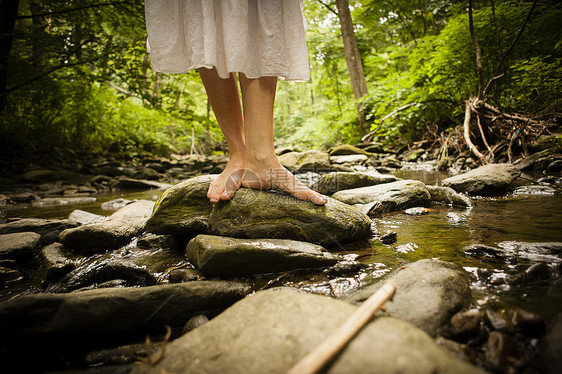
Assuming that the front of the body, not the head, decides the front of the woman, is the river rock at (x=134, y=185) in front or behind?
behind

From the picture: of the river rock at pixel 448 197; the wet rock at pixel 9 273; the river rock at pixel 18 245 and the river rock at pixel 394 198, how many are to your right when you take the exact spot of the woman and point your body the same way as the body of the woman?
2

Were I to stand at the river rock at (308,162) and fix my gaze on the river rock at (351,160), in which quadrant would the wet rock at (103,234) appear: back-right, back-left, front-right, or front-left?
back-right

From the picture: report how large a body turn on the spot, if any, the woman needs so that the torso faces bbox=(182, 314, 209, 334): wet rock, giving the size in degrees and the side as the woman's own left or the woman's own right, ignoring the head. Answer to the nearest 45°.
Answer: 0° — they already face it

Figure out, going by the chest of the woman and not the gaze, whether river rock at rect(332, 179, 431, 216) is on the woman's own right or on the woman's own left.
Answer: on the woman's own left

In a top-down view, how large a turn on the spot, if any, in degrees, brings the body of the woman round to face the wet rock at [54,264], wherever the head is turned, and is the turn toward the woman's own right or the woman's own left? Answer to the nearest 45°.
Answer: approximately 90° to the woman's own right

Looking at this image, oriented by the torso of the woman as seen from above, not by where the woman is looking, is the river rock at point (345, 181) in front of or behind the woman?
behind

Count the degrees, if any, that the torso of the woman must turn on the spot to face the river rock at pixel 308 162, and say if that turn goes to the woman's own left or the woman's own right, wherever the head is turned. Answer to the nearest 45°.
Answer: approximately 180°

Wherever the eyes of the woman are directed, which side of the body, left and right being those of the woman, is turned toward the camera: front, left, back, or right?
front
